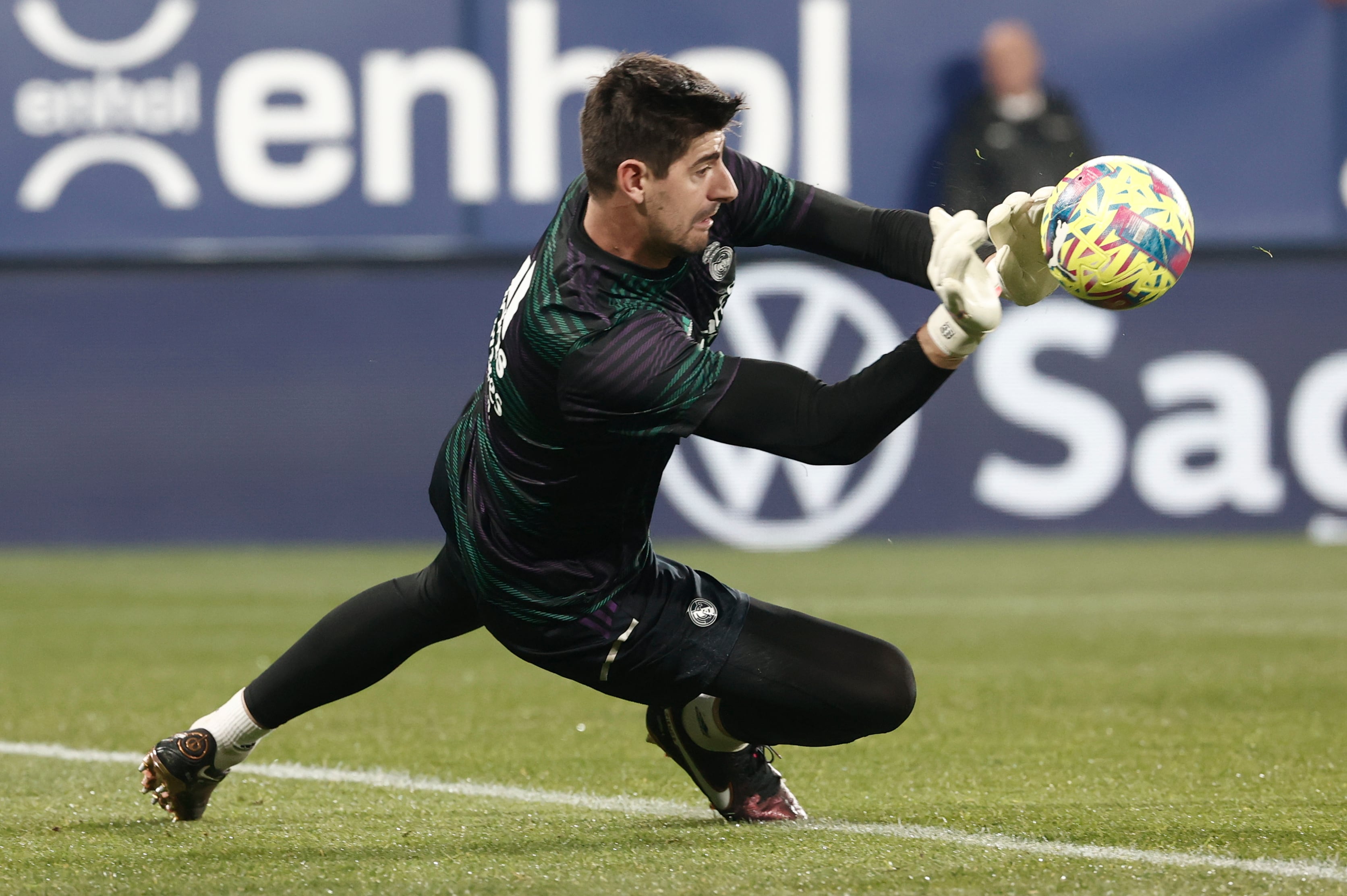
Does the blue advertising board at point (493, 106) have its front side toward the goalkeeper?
yes

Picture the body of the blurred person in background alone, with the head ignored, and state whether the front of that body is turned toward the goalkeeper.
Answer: yes

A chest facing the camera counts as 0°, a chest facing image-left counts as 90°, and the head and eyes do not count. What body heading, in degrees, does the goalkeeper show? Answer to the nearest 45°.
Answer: approximately 270°

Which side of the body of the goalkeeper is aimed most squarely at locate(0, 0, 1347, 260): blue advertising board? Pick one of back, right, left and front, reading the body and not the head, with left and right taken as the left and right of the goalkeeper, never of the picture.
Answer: left

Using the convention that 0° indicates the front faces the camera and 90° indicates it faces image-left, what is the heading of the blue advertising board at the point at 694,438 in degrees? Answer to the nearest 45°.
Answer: approximately 0°

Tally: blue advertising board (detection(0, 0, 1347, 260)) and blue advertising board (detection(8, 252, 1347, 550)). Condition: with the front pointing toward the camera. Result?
2

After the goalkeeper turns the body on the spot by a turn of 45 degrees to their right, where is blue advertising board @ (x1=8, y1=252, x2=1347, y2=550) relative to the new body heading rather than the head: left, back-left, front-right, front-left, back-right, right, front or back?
back-left

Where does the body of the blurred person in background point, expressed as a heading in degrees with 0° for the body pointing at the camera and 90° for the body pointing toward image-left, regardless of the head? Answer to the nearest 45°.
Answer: approximately 0°

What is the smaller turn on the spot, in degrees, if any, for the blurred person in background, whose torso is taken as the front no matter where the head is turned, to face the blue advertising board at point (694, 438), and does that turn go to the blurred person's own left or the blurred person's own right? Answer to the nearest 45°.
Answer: approximately 45° to the blurred person's own right

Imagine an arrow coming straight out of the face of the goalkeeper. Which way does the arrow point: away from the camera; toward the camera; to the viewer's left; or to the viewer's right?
to the viewer's right
